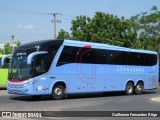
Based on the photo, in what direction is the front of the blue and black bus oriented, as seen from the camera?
facing the viewer and to the left of the viewer

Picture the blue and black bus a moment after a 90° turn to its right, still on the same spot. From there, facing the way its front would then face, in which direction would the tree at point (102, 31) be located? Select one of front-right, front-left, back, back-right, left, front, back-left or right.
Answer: front-right
